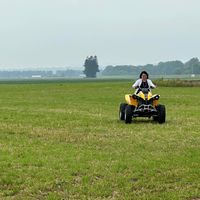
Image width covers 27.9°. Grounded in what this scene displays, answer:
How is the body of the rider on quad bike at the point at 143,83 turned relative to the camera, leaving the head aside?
toward the camera

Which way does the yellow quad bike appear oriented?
toward the camera
